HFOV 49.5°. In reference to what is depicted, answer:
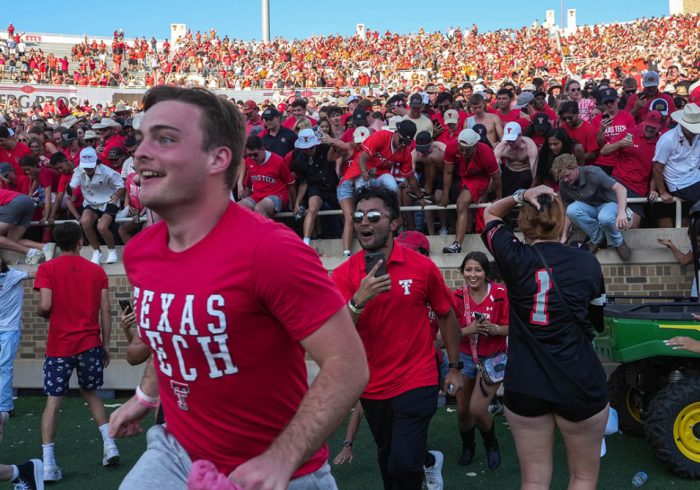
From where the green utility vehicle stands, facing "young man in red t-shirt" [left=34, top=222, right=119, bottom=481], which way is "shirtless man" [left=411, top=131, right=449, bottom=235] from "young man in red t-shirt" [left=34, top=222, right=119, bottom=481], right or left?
right

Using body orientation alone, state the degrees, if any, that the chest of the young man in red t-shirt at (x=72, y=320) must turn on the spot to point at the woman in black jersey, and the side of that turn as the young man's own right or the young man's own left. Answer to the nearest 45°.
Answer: approximately 135° to the young man's own right

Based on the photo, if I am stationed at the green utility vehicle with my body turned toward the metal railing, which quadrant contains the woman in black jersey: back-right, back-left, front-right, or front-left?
back-left

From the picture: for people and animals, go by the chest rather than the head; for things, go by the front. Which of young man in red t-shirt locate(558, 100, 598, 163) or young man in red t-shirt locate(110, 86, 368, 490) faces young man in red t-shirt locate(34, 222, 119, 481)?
young man in red t-shirt locate(558, 100, 598, 163)

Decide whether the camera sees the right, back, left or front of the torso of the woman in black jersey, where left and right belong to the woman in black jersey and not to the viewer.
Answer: back

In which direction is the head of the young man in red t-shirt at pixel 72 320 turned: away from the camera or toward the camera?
away from the camera

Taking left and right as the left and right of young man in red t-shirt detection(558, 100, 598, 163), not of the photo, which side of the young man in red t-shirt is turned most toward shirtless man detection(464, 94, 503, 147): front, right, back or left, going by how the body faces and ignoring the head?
right

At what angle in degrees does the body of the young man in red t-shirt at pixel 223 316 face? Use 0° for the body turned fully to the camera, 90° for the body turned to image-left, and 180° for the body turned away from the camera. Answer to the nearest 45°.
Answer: approximately 45°

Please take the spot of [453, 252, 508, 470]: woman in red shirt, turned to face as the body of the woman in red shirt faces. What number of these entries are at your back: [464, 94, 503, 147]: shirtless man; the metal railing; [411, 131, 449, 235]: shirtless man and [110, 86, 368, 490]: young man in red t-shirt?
3

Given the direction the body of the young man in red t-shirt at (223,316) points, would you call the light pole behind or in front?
behind

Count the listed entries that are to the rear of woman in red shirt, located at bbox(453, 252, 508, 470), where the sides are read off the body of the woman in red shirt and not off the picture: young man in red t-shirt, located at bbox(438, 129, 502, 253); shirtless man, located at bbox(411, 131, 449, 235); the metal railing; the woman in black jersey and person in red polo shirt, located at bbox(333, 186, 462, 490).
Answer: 3

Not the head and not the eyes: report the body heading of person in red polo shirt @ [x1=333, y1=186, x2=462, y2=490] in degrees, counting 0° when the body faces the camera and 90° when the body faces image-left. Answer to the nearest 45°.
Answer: approximately 45°

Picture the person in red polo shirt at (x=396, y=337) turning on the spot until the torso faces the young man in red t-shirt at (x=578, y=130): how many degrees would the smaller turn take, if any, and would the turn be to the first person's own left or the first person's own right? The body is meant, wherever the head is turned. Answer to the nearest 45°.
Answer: approximately 180°

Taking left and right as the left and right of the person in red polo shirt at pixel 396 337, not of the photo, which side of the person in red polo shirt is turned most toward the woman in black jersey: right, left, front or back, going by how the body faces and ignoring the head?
left

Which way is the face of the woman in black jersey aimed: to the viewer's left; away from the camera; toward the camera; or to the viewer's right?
away from the camera

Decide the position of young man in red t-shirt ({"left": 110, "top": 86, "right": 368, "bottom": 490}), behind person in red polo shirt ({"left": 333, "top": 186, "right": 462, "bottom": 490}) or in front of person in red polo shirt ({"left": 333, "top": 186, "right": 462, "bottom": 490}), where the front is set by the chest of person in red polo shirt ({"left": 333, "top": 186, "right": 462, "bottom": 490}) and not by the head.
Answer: in front
